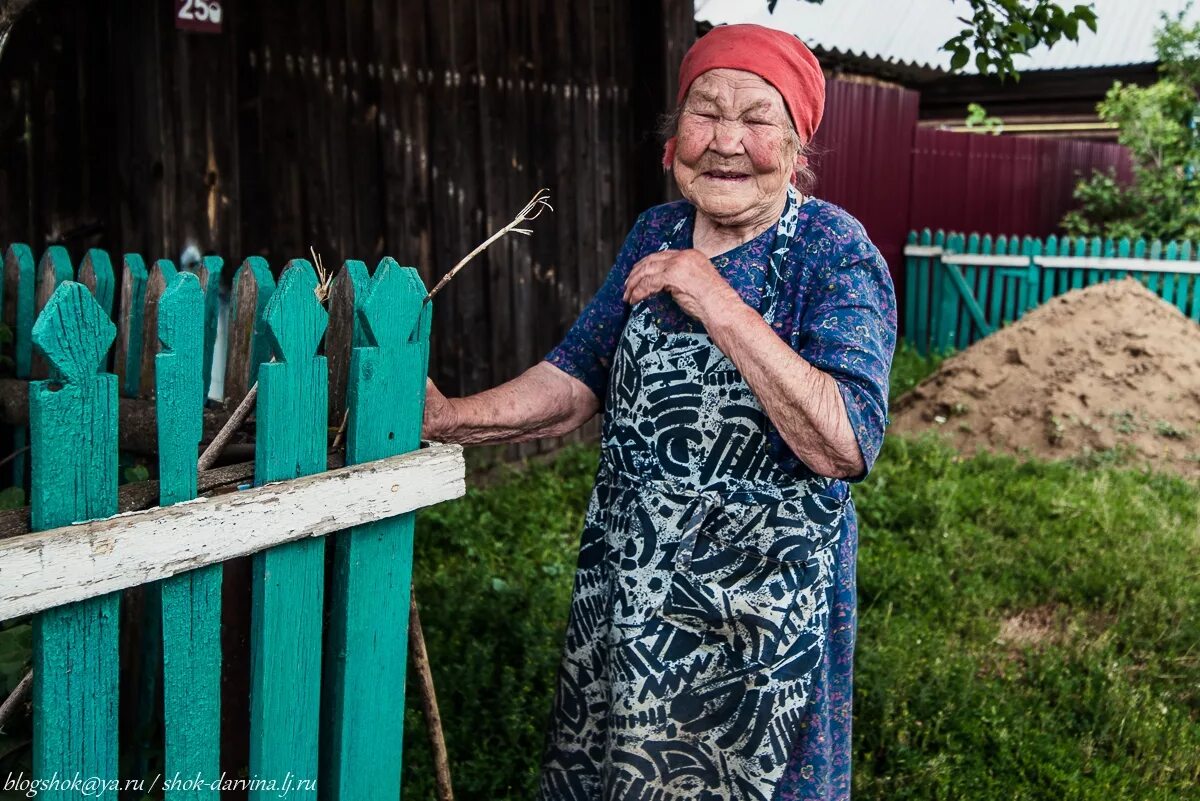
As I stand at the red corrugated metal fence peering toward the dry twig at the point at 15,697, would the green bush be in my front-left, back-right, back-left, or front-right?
back-left

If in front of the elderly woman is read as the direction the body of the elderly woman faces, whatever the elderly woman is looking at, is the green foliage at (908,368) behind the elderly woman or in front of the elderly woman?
behind

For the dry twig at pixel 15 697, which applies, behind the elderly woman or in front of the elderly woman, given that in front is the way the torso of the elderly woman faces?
in front

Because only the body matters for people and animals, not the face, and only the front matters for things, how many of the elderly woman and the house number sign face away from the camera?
0

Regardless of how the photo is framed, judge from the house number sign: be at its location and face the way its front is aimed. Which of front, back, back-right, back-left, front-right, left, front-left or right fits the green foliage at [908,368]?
back-left

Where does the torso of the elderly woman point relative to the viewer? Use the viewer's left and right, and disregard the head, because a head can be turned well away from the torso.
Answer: facing the viewer and to the left of the viewer

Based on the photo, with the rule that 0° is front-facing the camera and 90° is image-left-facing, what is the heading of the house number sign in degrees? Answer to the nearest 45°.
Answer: approximately 0°

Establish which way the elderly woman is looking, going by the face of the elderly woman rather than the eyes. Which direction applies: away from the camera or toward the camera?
toward the camera

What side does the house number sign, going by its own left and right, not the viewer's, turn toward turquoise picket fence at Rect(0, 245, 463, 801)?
front

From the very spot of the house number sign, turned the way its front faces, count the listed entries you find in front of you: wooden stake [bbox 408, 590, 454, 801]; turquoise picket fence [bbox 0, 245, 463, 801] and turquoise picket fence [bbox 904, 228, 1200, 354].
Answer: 2

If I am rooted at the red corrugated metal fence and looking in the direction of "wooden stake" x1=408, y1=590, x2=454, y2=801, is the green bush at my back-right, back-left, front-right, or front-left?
back-left
